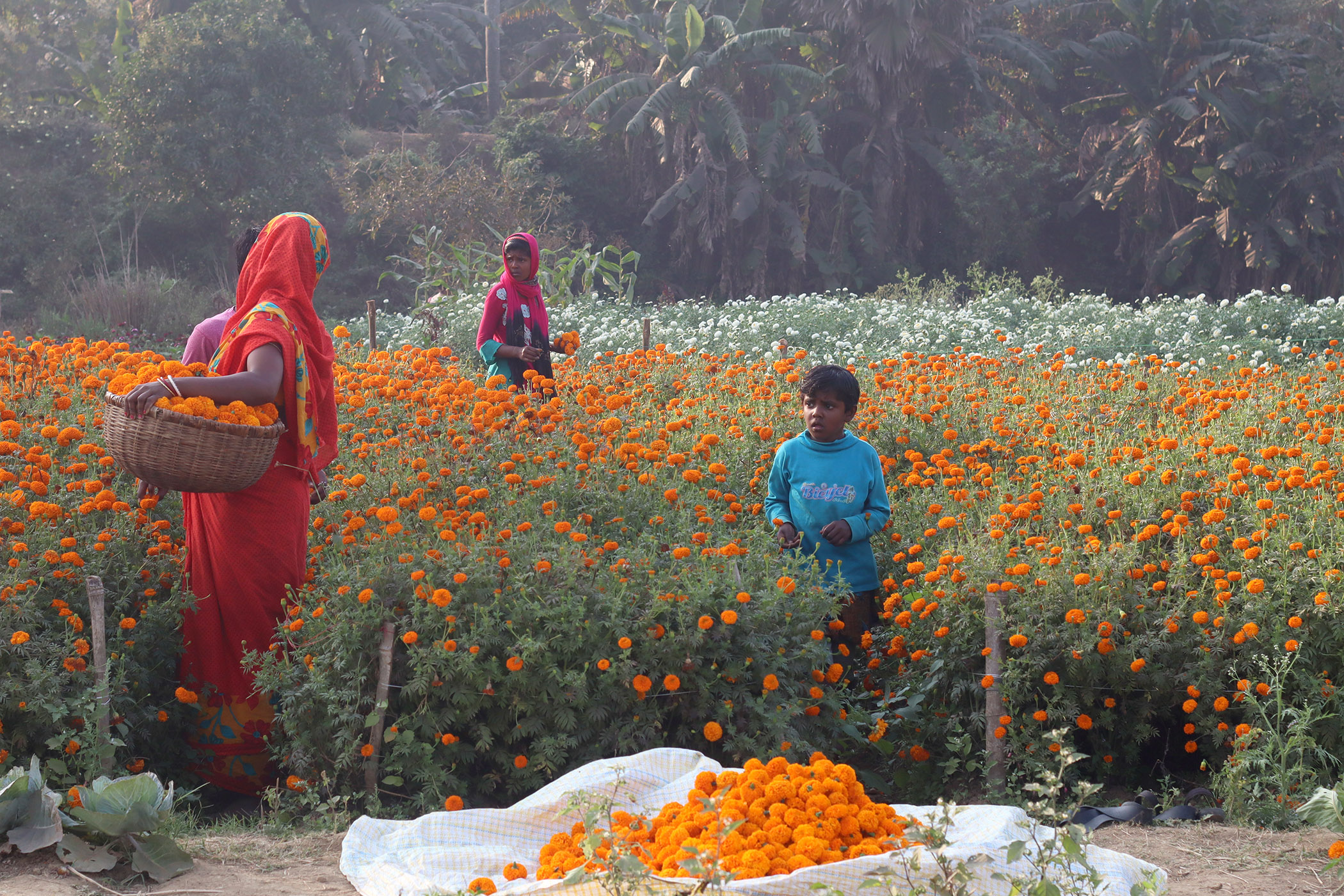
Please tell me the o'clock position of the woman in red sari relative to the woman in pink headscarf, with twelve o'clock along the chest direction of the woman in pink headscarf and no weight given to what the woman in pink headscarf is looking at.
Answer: The woman in red sari is roughly at 2 o'clock from the woman in pink headscarf.

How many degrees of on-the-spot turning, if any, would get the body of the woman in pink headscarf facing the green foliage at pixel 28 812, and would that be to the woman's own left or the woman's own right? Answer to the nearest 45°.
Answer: approximately 45° to the woman's own right

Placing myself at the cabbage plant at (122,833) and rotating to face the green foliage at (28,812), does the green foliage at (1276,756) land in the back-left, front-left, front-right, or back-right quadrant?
back-right

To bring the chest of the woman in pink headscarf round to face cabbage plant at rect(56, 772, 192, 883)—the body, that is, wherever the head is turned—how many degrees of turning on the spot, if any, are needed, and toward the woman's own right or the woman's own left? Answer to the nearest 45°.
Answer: approximately 45° to the woman's own right

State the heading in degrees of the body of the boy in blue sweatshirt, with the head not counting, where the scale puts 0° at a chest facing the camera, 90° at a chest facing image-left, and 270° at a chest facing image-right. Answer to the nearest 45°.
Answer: approximately 45°

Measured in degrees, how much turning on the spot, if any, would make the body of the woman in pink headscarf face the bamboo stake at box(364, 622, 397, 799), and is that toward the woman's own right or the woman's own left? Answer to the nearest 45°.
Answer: approximately 45° to the woman's own right

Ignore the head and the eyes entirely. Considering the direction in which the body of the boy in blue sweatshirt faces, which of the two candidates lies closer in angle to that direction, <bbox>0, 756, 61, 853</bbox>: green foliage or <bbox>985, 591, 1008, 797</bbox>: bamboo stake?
the green foliage

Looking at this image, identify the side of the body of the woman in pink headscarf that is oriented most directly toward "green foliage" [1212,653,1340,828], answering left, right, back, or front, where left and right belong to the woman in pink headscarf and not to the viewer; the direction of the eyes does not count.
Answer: front

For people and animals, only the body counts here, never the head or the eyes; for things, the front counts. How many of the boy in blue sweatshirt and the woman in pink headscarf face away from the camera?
0
